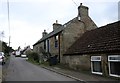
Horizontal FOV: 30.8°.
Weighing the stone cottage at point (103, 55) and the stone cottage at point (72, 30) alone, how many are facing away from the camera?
0

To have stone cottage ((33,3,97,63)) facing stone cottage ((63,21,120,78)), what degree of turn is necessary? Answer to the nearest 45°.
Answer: approximately 45° to its left

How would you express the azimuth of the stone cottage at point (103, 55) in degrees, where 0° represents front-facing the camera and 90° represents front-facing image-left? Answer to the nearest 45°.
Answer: approximately 45°

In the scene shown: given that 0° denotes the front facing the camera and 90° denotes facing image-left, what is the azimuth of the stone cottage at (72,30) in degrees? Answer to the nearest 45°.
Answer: approximately 45°

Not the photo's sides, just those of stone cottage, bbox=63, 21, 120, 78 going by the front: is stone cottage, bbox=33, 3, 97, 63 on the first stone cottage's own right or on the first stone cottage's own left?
on the first stone cottage's own right
